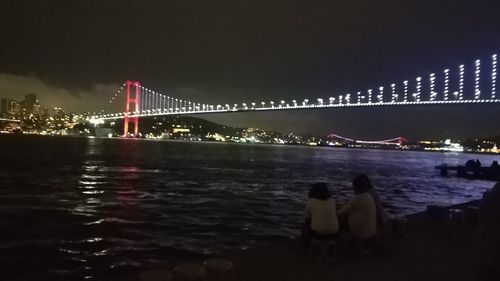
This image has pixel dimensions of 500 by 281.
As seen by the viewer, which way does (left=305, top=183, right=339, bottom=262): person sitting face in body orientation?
away from the camera

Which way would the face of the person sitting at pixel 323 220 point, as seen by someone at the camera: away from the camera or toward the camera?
away from the camera

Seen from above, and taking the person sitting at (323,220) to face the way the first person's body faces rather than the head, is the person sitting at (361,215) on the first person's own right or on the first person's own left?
on the first person's own right
